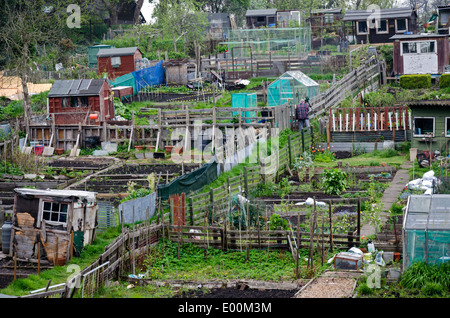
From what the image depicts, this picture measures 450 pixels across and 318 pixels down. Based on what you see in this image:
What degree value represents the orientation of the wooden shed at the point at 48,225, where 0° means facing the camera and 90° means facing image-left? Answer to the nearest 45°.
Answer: approximately 0°

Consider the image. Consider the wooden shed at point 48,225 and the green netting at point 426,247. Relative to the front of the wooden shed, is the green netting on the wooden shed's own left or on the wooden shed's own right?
on the wooden shed's own left

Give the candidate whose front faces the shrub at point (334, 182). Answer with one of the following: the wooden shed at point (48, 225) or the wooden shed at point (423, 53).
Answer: the wooden shed at point (423, 53)
